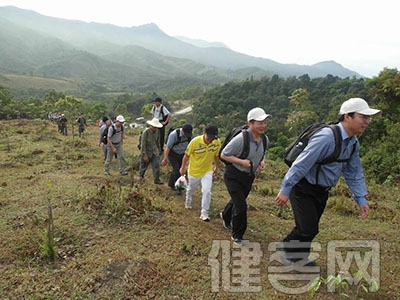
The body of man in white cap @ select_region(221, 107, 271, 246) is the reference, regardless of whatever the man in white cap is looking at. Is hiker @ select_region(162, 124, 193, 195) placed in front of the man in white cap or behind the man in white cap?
behind

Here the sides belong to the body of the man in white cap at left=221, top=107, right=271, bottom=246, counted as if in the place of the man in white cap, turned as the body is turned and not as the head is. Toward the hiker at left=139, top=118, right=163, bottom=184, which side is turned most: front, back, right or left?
back

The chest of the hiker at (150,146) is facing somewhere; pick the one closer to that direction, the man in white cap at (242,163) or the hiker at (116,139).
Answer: the man in white cap

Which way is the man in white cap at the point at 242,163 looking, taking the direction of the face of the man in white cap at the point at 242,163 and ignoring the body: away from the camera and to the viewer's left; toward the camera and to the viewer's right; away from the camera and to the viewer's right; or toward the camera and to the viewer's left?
toward the camera and to the viewer's right

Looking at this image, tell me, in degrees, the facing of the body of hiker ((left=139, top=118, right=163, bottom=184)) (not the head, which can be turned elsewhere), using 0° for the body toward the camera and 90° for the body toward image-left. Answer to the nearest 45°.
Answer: approximately 315°

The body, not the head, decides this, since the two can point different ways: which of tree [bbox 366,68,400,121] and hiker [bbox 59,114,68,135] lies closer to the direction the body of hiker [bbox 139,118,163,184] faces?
the tree

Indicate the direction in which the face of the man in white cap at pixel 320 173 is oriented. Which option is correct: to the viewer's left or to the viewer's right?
to the viewer's right

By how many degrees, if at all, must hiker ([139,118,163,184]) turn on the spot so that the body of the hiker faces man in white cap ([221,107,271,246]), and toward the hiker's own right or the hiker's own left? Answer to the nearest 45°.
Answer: approximately 45° to the hiker's own right

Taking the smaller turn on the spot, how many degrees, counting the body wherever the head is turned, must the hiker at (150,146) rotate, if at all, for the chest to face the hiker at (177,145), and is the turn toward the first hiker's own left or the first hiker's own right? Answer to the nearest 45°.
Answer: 0° — they already face them

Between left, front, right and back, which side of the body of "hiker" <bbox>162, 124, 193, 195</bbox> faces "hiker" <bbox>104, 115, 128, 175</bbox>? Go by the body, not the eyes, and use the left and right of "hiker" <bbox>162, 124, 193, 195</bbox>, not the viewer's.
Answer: back

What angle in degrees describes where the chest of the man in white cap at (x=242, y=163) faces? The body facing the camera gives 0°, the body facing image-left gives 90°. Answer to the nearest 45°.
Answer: approximately 315°

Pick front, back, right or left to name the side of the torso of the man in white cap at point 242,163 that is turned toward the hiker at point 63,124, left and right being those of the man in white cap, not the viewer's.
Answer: back
